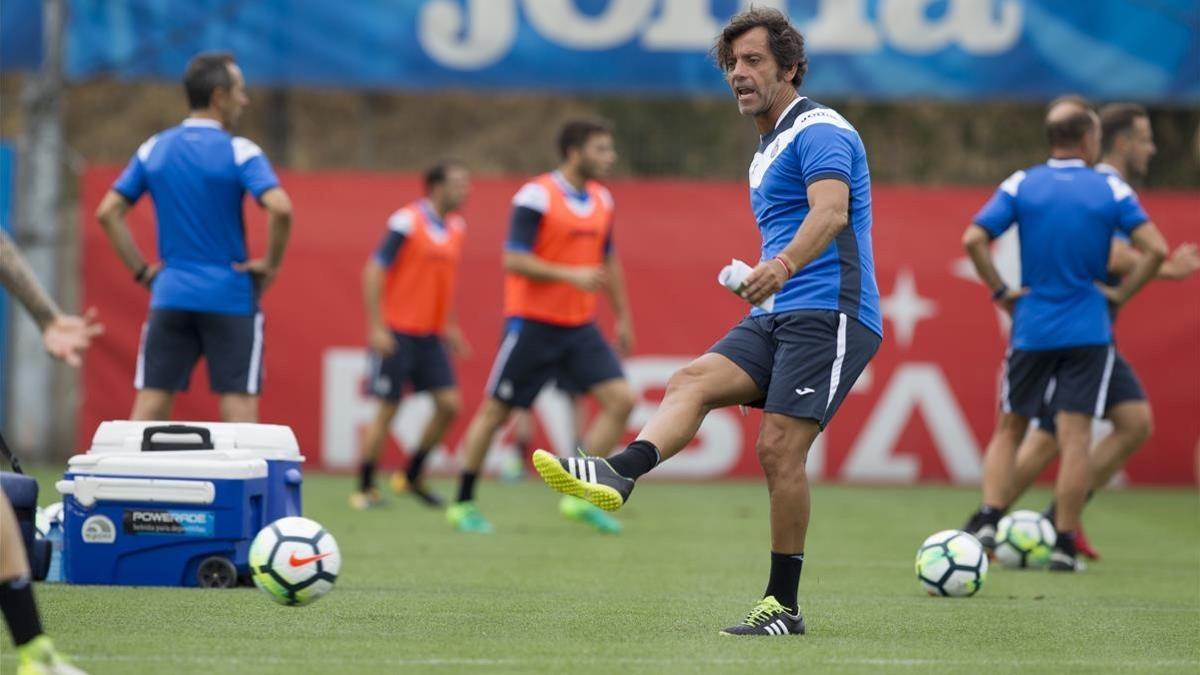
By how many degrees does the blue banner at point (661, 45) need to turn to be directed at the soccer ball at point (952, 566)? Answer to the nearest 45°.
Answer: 0° — it already faces it

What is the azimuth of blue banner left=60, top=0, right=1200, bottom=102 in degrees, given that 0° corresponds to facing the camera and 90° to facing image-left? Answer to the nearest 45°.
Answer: approximately 0°

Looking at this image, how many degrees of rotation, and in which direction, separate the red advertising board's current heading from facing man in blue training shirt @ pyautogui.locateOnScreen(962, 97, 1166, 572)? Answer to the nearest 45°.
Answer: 0° — it already faces them

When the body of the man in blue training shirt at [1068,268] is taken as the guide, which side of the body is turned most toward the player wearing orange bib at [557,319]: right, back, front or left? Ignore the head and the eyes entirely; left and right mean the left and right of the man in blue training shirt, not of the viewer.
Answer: left

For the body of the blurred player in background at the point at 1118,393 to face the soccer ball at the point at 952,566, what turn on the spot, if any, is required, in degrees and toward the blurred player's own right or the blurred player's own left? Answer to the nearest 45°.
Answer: approximately 90° to the blurred player's own right

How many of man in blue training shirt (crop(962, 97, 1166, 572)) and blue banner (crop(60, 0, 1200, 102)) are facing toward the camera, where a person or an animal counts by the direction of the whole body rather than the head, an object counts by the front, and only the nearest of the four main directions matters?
1

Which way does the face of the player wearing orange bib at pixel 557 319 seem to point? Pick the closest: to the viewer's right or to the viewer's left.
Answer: to the viewer's right

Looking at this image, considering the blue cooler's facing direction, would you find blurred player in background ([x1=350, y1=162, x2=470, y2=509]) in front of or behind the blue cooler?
behind

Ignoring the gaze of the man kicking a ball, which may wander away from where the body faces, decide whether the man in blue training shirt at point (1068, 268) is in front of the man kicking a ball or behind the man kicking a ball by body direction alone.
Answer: behind
